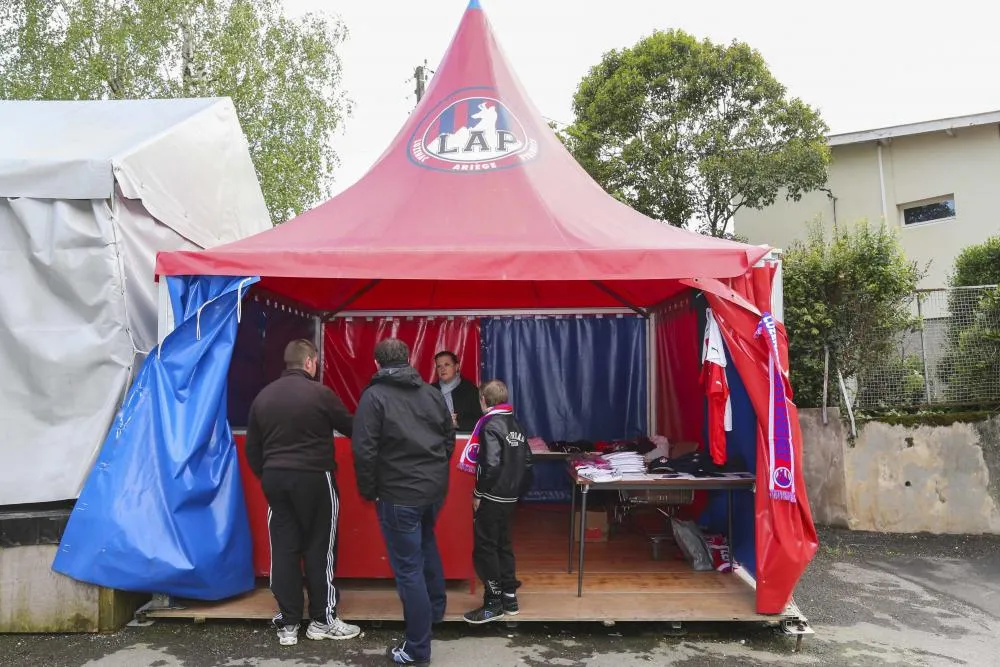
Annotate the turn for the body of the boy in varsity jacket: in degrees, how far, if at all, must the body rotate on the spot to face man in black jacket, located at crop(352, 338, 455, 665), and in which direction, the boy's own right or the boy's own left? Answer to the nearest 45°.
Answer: approximately 90° to the boy's own left

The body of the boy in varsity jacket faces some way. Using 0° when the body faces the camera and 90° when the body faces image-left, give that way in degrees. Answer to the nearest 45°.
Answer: approximately 135°

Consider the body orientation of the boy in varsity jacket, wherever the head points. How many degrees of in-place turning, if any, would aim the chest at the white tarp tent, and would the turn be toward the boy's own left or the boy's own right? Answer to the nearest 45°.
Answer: approximately 45° to the boy's own left

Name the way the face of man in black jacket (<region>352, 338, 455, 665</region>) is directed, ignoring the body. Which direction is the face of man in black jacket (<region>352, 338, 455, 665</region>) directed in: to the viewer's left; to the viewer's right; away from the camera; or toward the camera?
away from the camera

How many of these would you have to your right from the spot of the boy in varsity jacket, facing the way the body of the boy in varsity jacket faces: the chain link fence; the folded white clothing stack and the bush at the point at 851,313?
3

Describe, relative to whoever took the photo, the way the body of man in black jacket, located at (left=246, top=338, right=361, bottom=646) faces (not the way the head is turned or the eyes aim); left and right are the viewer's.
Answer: facing away from the viewer and to the right of the viewer

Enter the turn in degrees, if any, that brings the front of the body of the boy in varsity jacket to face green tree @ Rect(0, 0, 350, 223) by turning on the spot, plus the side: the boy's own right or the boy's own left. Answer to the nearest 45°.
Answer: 0° — they already face it

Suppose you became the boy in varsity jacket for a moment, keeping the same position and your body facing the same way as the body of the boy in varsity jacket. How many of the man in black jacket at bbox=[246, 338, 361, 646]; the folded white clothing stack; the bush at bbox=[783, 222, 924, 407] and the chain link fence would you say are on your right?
3

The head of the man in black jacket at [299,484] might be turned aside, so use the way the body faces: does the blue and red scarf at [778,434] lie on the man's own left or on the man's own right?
on the man's own right

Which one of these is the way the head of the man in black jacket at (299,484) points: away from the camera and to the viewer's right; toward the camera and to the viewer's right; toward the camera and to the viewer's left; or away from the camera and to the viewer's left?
away from the camera and to the viewer's right

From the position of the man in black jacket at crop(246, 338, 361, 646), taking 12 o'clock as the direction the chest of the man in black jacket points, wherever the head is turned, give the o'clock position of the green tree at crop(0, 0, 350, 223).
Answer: The green tree is roughly at 10 o'clock from the man in black jacket.

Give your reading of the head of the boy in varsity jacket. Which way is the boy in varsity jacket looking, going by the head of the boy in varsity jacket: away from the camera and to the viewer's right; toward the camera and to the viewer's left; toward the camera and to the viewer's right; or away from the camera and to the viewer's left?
away from the camera and to the viewer's left
